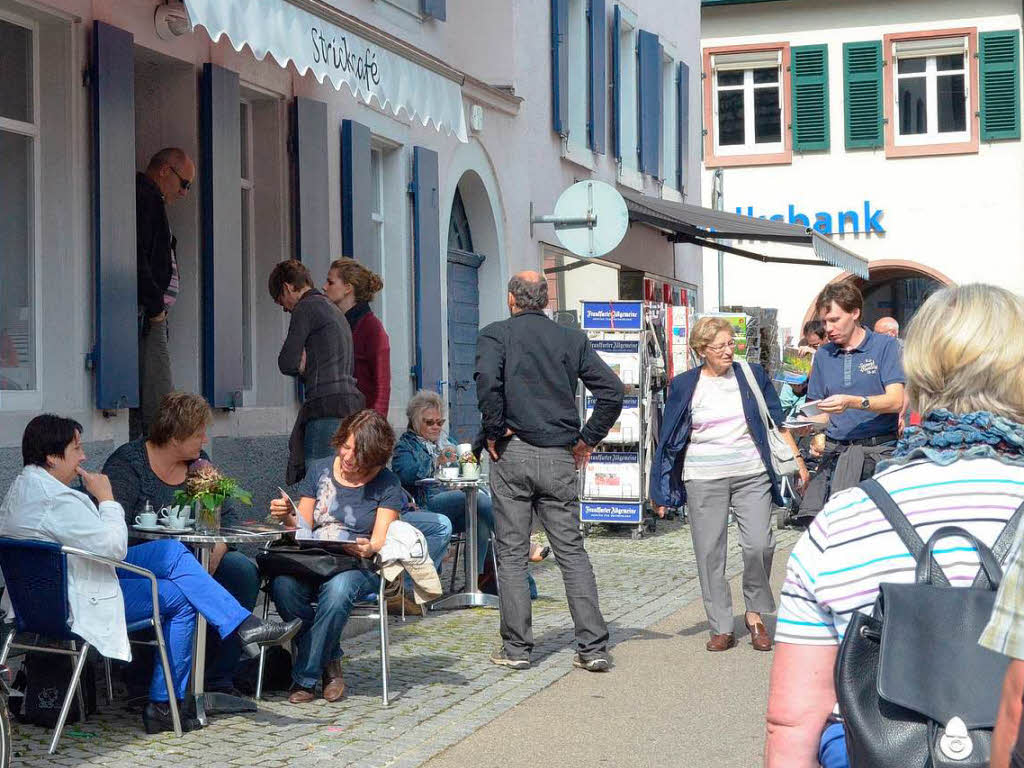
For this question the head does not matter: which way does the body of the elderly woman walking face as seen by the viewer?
toward the camera

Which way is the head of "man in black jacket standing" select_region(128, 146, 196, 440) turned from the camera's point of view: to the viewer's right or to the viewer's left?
to the viewer's right

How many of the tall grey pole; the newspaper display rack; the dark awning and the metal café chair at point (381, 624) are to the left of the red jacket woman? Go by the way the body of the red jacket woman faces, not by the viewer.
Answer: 1

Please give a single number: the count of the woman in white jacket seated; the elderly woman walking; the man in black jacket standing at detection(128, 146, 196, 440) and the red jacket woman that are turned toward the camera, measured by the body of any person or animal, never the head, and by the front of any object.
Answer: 1

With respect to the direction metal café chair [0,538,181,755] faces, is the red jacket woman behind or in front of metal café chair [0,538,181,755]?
in front

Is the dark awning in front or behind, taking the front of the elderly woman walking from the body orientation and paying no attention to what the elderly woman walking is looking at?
behind

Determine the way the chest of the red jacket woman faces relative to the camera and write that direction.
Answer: to the viewer's left

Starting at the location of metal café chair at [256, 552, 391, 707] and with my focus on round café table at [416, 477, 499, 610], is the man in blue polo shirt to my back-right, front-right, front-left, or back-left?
front-right

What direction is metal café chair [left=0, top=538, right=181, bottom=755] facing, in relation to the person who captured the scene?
facing away from the viewer and to the right of the viewer

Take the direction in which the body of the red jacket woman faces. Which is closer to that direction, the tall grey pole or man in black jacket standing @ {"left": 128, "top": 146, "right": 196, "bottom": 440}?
the man in black jacket standing

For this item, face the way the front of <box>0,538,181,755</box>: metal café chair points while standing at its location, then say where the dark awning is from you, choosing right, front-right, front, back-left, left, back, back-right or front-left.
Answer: front

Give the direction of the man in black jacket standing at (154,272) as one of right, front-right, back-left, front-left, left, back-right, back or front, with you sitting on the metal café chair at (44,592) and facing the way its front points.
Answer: front-left

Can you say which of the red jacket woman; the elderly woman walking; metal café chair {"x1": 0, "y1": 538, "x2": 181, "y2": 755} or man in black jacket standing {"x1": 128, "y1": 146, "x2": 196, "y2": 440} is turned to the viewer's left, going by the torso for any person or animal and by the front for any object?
the red jacket woman

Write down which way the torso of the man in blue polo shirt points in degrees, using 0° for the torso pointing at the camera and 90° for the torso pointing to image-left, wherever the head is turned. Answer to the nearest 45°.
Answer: approximately 45°

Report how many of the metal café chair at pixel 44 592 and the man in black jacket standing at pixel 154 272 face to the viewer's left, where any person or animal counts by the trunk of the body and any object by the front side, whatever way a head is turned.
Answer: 0

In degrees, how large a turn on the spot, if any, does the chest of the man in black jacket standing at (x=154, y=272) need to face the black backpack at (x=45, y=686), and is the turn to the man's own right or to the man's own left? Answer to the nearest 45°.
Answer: approximately 90° to the man's own right

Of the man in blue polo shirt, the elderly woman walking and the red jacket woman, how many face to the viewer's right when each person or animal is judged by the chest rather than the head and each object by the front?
0

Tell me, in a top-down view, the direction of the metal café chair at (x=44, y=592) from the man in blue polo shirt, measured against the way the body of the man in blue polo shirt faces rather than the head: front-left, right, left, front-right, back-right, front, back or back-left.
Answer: front
